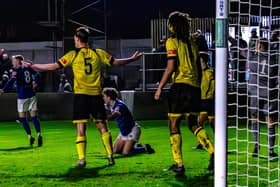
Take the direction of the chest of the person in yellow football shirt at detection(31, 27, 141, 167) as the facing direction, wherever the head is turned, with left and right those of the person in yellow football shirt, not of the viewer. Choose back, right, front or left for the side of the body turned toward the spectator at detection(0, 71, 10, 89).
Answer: front

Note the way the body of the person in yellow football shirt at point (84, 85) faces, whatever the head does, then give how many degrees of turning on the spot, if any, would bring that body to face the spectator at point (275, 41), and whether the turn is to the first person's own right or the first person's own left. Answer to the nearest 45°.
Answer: approximately 90° to the first person's own right

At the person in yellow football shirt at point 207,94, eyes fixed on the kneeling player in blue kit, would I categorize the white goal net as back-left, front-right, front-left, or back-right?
back-left

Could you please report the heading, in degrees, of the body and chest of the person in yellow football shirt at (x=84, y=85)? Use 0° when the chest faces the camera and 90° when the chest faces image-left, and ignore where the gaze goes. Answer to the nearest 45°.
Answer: approximately 180°
